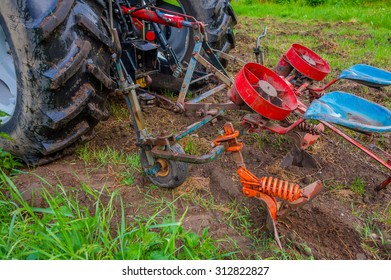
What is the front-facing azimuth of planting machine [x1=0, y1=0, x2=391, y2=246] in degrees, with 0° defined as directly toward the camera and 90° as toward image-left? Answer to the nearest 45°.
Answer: approximately 135°
